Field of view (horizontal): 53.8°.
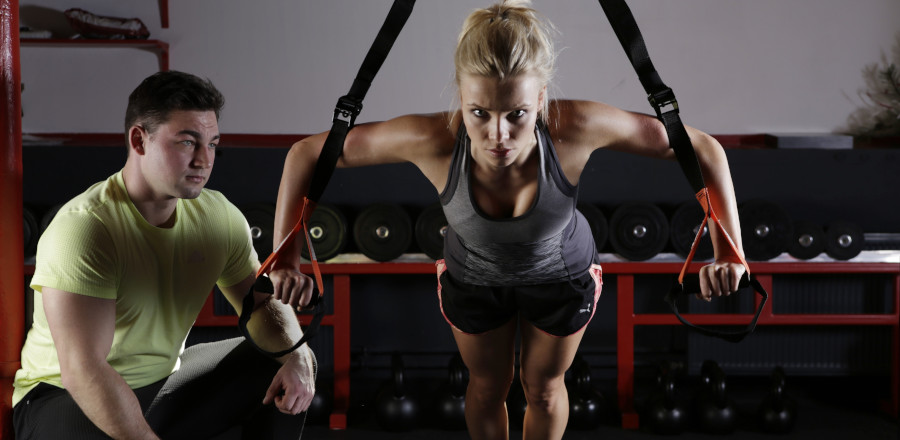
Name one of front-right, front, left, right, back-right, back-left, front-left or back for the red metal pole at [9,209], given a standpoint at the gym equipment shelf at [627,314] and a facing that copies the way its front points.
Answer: front-right

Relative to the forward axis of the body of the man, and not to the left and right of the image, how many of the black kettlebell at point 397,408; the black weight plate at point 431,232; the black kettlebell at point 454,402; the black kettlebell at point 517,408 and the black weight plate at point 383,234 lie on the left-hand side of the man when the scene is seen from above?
5

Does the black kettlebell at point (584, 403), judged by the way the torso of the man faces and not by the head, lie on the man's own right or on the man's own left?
on the man's own left

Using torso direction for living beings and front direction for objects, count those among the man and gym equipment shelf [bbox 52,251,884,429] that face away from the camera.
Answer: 0

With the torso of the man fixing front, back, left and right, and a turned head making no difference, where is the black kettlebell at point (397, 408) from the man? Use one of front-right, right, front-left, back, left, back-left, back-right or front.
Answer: left

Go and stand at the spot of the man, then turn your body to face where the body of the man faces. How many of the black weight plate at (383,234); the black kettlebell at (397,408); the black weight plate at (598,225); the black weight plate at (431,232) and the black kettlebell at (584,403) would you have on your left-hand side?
5

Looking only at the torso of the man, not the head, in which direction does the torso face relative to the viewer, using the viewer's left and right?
facing the viewer and to the right of the viewer

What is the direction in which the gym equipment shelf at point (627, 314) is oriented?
toward the camera
